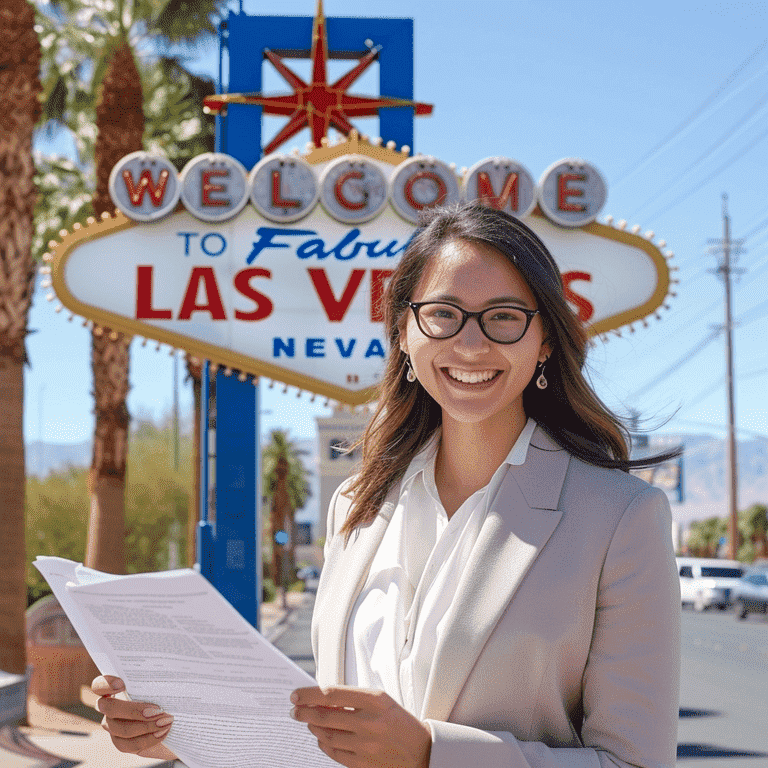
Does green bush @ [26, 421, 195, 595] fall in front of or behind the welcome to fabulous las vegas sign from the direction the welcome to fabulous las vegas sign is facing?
behind

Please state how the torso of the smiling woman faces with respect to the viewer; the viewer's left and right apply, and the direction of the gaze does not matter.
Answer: facing the viewer and to the left of the viewer

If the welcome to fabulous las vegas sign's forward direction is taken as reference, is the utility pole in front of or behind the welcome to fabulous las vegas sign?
behind

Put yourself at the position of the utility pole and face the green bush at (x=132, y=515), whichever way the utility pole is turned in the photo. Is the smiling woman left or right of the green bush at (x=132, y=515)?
left

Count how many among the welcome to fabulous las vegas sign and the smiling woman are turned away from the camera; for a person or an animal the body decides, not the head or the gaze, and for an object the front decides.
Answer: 0

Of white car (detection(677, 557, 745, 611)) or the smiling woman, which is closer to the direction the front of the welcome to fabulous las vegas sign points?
the smiling woman

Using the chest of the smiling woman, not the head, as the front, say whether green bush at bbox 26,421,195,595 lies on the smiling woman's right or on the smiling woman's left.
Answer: on the smiling woman's right

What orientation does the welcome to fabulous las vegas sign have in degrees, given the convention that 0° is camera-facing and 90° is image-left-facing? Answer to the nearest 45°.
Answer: approximately 0°

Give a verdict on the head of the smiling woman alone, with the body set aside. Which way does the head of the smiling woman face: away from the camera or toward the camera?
toward the camera

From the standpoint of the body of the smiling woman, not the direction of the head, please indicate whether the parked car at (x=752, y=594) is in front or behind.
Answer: behind

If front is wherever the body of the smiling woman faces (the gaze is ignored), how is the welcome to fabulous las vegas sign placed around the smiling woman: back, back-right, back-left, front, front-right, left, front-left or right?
back-right

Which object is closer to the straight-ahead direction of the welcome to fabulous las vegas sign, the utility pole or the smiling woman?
the smiling woman

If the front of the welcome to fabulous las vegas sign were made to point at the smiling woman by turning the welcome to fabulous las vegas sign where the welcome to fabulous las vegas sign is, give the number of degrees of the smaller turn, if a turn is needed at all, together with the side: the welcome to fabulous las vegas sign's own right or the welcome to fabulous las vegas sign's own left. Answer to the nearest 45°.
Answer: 0° — it already faces them

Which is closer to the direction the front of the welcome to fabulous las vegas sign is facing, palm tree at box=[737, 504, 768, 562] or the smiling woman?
the smiling woman
